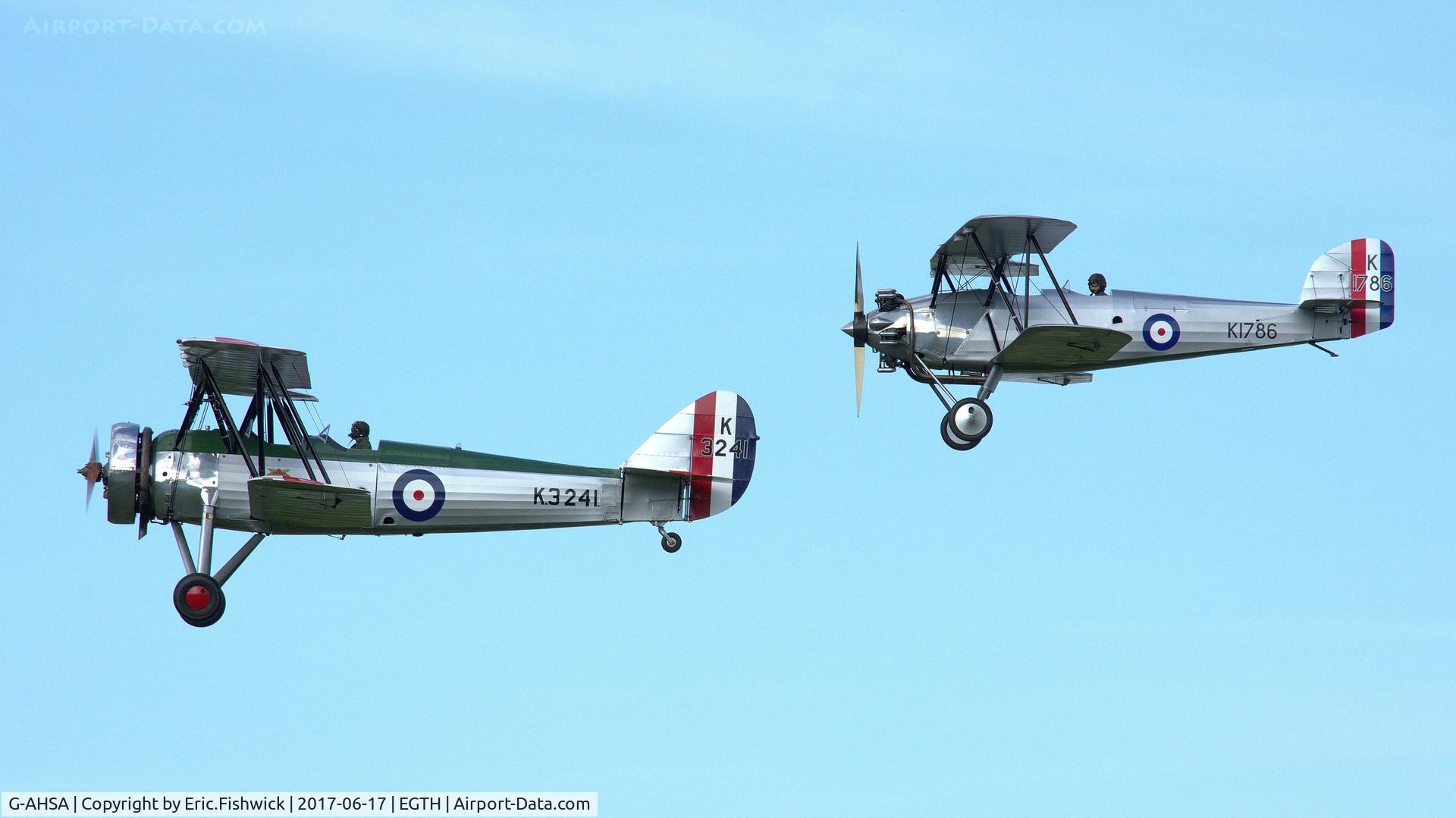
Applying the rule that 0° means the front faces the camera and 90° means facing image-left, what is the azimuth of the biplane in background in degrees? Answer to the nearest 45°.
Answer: approximately 90°

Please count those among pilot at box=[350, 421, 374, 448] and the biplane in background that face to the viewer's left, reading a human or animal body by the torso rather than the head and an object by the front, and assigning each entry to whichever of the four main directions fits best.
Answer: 2

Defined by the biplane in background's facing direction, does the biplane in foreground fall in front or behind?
in front

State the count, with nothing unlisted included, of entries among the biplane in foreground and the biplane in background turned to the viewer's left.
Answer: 2

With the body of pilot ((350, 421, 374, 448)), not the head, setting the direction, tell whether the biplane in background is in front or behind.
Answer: behind

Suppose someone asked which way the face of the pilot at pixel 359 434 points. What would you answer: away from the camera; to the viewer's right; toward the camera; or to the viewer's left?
to the viewer's left

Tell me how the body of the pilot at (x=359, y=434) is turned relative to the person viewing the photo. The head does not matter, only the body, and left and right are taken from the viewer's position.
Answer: facing to the left of the viewer

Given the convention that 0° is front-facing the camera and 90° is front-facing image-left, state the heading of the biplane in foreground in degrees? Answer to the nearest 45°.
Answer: approximately 90°

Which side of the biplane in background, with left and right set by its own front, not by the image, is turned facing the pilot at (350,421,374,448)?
front
